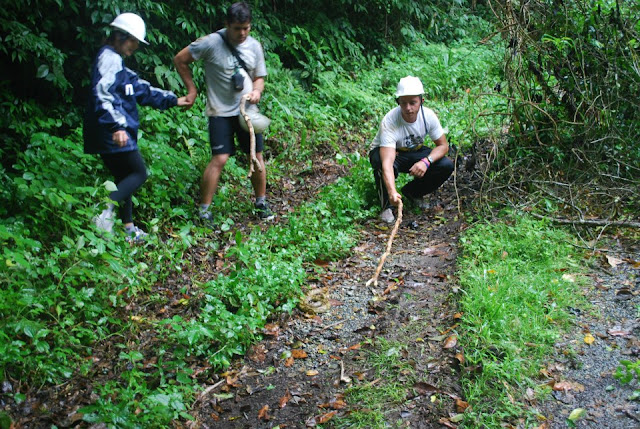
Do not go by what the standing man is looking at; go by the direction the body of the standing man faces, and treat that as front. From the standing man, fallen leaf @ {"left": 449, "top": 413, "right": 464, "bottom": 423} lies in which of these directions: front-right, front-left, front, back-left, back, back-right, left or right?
front-right

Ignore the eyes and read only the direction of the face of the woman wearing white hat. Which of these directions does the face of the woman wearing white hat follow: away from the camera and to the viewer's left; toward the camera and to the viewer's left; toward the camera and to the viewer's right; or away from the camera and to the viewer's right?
toward the camera and to the viewer's right

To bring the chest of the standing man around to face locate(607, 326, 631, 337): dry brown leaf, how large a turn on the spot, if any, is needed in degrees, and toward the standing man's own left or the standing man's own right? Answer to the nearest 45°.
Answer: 0° — they already face it

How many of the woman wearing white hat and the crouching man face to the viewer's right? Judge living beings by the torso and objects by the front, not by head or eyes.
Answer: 1

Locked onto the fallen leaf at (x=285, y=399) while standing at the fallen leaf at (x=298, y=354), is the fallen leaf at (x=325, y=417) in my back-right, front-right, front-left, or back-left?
front-left

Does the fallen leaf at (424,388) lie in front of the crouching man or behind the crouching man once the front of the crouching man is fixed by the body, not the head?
in front

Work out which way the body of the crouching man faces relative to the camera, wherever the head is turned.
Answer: toward the camera

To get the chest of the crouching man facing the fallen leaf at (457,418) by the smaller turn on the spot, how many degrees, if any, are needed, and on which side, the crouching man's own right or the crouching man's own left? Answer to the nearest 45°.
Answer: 0° — they already face it

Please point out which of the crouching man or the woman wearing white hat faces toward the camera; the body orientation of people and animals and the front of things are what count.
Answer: the crouching man

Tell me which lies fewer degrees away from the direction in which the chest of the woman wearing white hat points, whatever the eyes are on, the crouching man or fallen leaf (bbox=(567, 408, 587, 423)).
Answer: the crouching man

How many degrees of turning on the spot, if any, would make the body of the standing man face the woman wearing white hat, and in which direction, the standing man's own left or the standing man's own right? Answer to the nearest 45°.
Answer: approximately 90° to the standing man's own right

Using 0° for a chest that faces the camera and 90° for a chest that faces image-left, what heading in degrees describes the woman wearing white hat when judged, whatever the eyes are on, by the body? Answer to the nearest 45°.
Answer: approximately 270°

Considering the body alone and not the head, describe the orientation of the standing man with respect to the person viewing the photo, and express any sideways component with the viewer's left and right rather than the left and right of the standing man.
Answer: facing the viewer and to the right of the viewer

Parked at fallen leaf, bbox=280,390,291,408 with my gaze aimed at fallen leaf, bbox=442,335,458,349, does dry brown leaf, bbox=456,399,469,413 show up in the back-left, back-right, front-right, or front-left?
front-right

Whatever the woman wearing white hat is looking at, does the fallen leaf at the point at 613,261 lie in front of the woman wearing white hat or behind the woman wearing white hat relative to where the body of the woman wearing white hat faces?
in front
